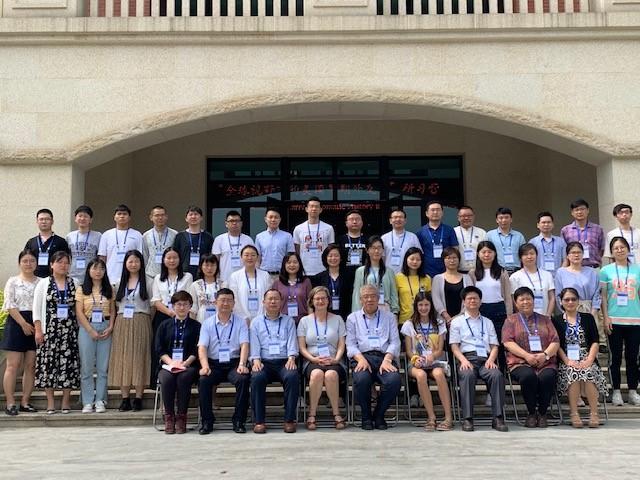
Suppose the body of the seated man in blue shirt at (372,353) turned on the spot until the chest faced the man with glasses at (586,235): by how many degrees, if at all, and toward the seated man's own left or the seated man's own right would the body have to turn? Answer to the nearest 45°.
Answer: approximately 135° to the seated man's own left

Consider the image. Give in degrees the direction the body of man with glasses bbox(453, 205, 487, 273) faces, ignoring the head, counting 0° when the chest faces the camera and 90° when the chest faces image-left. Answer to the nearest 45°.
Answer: approximately 0°

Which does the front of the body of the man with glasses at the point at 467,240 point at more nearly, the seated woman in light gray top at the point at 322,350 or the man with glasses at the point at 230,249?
the seated woman in light gray top

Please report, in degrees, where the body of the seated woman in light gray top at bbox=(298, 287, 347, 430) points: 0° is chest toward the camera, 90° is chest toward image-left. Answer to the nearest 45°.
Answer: approximately 0°

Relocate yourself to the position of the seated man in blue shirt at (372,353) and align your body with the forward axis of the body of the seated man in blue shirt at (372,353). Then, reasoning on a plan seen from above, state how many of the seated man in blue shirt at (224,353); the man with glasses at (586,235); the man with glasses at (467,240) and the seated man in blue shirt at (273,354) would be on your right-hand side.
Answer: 2

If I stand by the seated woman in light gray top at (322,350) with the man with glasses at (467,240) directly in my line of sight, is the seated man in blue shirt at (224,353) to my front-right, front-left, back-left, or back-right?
back-left
